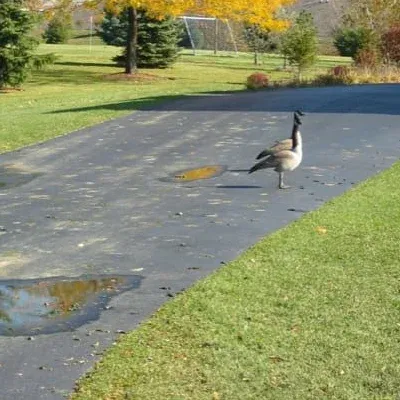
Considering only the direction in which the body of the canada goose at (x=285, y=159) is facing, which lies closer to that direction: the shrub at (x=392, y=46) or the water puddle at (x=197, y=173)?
the shrub

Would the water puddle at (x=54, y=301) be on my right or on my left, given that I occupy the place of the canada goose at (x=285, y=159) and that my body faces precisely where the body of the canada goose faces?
on my right

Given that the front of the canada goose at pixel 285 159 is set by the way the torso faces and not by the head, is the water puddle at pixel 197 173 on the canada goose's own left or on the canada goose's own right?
on the canada goose's own left

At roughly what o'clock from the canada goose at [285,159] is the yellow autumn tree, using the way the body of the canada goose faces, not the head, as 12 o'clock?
The yellow autumn tree is roughly at 9 o'clock from the canada goose.

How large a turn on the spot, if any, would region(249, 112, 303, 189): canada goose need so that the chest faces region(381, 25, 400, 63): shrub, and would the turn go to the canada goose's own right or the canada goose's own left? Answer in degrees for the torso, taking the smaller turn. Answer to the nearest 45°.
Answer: approximately 90° to the canada goose's own left

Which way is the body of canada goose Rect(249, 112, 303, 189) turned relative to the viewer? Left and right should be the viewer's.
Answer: facing to the right of the viewer

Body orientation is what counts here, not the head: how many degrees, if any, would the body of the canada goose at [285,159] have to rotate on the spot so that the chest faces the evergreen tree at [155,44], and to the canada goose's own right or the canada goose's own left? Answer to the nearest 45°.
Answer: approximately 90° to the canada goose's own left

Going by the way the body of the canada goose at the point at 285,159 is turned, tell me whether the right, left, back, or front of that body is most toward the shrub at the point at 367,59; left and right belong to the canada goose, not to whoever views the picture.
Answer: left

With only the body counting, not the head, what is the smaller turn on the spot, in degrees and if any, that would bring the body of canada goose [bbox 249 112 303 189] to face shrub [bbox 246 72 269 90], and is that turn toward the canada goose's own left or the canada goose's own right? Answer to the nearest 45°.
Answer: approximately 90° to the canada goose's own left
